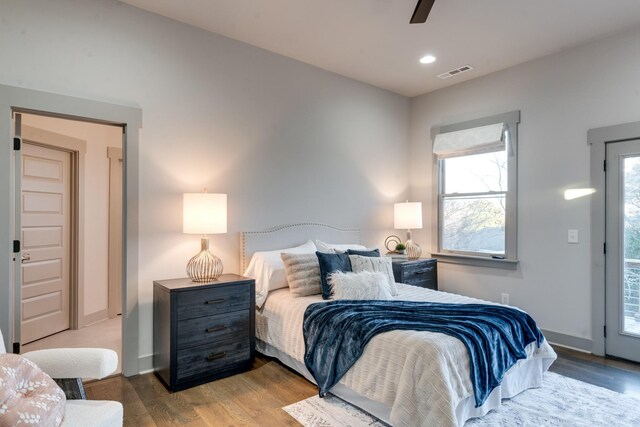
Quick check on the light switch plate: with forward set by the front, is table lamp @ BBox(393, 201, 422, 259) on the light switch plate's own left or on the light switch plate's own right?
on the light switch plate's own right

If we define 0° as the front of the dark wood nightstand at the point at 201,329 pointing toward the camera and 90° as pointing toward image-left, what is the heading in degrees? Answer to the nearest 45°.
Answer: approximately 315°

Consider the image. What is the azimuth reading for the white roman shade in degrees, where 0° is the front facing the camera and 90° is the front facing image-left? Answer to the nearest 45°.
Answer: approximately 45°

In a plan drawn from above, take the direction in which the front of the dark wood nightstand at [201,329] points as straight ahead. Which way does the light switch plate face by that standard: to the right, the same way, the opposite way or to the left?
to the right

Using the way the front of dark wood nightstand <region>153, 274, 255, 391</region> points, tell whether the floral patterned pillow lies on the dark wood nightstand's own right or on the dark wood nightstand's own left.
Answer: on the dark wood nightstand's own right

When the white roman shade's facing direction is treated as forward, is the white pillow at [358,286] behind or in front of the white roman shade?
in front

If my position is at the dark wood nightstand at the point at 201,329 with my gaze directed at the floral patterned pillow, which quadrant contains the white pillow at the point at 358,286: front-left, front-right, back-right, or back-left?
back-left

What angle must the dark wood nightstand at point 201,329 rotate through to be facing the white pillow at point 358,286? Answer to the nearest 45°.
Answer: approximately 45° to its left

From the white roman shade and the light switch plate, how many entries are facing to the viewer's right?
0

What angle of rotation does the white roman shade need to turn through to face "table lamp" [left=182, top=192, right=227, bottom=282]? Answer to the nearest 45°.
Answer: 0° — it already faces it
